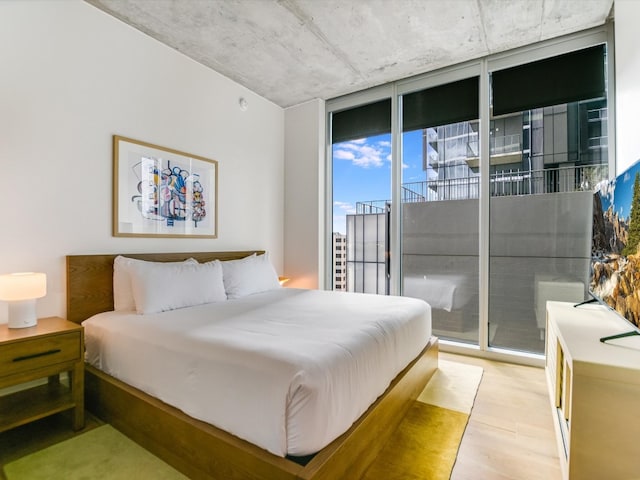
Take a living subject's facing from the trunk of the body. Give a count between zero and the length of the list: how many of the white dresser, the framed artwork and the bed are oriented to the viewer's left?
1

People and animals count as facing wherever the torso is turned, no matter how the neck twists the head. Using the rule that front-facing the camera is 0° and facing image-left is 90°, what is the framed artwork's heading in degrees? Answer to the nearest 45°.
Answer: approximately 315°

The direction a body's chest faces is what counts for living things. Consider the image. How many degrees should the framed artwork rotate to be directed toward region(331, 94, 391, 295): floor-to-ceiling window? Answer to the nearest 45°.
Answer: approximately 45° to its left

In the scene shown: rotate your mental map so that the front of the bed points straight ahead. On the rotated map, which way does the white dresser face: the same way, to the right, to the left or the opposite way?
the opposite way

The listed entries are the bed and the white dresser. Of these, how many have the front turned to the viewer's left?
1

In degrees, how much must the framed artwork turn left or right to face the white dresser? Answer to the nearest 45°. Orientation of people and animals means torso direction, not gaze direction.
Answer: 0° — it already faces it

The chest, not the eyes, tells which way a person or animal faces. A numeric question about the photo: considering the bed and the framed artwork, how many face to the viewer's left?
0

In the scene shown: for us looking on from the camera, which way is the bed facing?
facing the viewer and to the right of the viewer

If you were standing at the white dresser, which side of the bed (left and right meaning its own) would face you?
front

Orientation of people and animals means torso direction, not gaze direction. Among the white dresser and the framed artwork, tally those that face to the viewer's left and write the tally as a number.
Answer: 1

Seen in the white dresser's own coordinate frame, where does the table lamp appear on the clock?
The table lamp is roughly at 11 o'clock from the white dresser.

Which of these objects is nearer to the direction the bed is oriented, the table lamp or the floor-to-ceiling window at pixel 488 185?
the floor-to-ceiling window

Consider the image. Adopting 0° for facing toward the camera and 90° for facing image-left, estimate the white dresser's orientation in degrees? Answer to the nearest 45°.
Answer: approximately 90°

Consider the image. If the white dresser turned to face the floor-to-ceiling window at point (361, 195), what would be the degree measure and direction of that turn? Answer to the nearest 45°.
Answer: approximately 45° to its right

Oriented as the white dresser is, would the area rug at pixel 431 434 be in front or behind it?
in front
